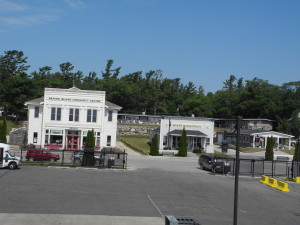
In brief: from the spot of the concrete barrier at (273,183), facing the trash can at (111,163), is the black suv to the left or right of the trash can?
right

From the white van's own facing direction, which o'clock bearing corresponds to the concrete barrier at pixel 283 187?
The concrete barrier is roughly at 1 o'clock from the white van.

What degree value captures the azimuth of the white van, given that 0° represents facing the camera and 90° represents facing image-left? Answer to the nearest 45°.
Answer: approximately 270°

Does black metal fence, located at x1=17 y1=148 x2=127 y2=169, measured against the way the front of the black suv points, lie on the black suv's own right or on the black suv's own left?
on the black suv's own right

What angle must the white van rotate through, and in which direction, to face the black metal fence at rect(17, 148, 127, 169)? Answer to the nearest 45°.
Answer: approximately 45° to its left

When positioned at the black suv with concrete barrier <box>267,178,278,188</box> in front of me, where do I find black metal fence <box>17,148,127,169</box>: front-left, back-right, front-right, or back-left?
back-right
